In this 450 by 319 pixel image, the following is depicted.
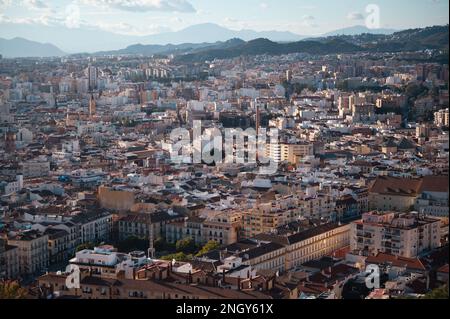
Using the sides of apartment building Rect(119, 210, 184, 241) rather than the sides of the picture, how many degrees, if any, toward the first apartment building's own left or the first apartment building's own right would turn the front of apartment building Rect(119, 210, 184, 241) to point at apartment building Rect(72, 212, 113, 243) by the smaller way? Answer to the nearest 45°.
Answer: approximately 90° to the first apartment building's own right

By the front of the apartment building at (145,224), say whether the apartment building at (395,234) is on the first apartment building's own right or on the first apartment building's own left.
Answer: on the first apartment building's own left

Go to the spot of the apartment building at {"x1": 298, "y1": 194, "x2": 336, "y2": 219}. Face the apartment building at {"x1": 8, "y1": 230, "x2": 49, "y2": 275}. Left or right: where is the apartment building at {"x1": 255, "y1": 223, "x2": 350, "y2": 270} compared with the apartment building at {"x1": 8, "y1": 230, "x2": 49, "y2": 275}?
left

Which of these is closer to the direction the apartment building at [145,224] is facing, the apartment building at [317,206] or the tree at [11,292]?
the tree

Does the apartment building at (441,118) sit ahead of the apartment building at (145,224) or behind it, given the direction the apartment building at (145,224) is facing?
behind

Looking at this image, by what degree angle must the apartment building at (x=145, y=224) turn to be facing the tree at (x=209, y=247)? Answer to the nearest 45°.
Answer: approximately 45° to its left

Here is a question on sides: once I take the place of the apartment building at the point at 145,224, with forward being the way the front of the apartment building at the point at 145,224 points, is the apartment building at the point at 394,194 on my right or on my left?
on my left

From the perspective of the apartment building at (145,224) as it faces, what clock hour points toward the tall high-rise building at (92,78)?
The tall high-rise building is roughly at 6 o'clock from the apartment building.

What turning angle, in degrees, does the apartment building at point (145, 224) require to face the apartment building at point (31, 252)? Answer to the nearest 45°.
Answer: approximately 45° to its right

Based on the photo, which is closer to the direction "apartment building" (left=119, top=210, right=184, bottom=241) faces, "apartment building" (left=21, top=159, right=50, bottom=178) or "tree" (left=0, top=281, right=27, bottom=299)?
the tree

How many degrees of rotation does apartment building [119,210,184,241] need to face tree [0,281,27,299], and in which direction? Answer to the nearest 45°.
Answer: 0° — it already faces it

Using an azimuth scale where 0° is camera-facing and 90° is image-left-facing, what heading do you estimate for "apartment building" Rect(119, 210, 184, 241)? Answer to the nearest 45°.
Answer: approximately 0°

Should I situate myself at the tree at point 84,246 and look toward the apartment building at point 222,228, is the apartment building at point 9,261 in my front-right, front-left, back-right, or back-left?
back-right

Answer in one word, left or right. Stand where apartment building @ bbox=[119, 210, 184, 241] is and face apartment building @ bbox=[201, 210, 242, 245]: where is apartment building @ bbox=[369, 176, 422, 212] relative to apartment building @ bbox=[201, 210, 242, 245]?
left

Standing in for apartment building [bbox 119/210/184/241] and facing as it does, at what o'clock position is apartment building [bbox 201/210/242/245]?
apartment building [bbox 201/210/242/245] is roughly at 10 o'clock from apartment building [bbox 119/210/184/241].

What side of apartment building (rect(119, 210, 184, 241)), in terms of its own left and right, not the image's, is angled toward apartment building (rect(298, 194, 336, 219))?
left
